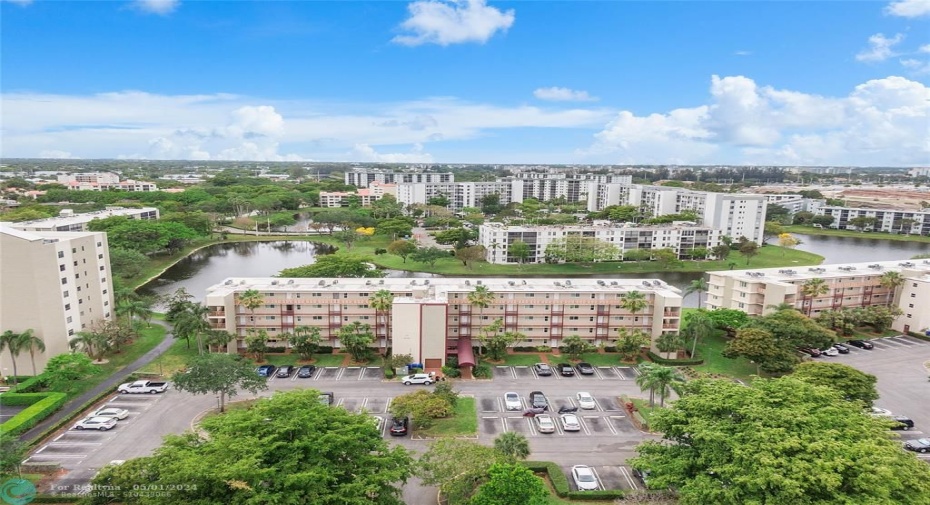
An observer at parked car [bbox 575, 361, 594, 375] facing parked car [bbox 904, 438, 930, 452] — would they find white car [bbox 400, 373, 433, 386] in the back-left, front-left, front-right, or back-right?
back-right

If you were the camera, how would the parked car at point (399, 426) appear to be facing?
facing away from the viewer

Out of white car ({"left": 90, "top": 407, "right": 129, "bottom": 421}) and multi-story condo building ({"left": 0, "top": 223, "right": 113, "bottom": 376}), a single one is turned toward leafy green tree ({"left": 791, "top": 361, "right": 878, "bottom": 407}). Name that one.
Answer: the multi-story condo building

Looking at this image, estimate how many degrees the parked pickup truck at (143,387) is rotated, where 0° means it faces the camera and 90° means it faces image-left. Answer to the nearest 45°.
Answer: approximately 90°

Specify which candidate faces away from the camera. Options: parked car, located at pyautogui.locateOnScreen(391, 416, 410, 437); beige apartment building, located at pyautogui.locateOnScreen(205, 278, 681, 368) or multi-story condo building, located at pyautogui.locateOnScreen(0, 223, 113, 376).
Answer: the parked car

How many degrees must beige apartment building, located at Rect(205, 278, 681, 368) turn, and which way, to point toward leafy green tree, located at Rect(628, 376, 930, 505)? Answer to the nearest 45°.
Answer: approximately 45° to its left

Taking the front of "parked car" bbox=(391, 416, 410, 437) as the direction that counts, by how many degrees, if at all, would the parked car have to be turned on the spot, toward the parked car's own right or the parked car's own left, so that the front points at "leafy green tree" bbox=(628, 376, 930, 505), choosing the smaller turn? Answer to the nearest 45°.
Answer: approximately 135° to the parked car's own right

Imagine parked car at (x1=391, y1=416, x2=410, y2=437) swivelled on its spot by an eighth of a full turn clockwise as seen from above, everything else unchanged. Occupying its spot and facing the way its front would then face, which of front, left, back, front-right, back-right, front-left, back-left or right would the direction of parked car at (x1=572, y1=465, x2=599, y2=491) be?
right

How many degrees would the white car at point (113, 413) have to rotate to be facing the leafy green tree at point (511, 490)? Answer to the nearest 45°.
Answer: approximately 135° to its left

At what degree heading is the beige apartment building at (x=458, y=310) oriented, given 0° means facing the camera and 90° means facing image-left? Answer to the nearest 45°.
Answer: approximately 0°

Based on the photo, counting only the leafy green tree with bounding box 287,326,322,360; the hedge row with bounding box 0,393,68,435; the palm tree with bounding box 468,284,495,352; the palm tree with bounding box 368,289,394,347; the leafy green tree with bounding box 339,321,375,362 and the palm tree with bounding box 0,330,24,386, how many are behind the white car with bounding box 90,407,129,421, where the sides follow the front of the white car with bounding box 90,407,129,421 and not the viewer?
4

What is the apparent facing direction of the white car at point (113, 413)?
to the viewer's left
